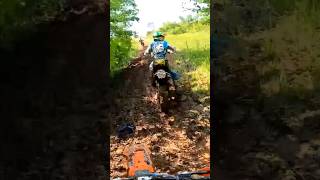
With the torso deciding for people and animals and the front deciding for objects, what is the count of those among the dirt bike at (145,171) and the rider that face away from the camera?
2

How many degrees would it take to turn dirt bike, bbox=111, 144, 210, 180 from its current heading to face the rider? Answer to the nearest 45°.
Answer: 0° — it already faces them

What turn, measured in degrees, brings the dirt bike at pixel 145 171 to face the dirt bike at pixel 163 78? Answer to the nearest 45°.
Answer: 0° — it already faces it

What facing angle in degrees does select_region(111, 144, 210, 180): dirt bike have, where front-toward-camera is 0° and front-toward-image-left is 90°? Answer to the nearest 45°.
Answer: approximately 180°

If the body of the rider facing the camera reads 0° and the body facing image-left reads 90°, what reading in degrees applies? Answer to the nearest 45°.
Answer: approximately 180°

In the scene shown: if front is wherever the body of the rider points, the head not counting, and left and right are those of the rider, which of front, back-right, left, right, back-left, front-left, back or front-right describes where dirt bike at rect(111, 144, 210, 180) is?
back
